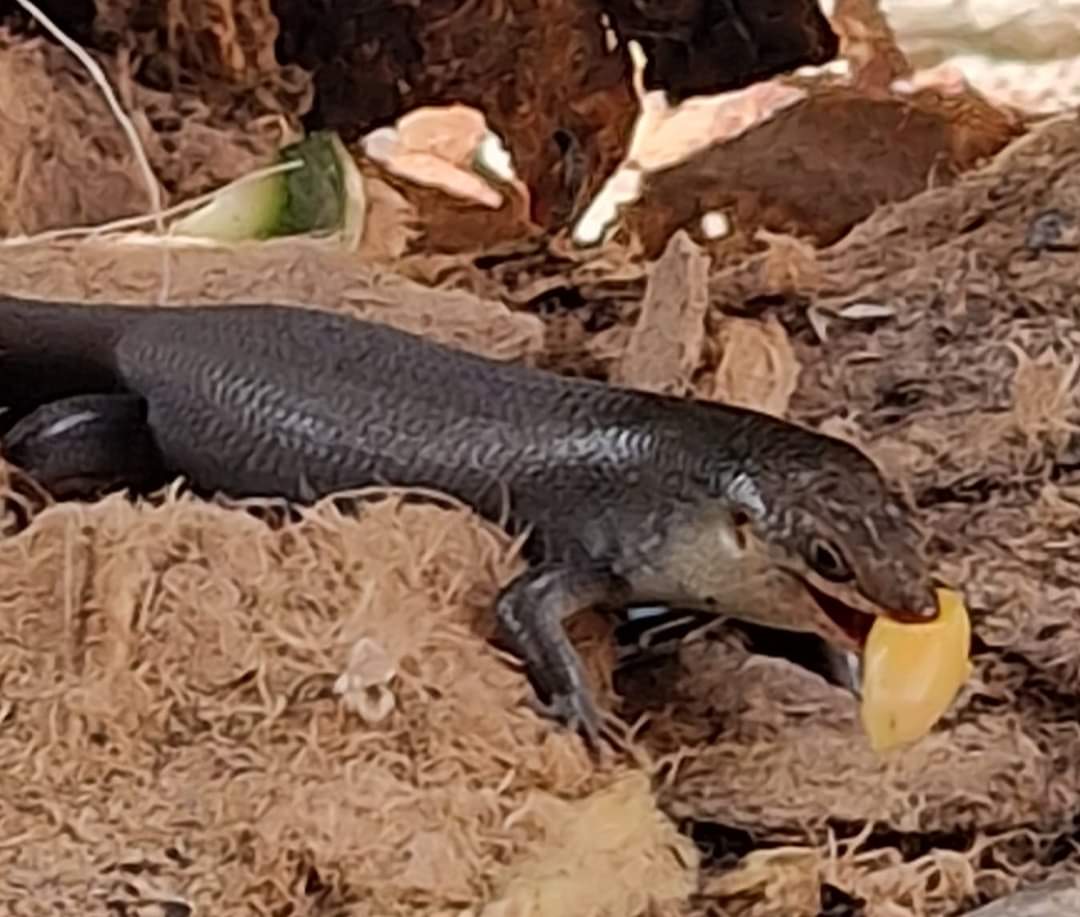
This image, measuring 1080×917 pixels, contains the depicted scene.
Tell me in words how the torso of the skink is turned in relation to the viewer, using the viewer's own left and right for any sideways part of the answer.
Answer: facing to the right of the viewer

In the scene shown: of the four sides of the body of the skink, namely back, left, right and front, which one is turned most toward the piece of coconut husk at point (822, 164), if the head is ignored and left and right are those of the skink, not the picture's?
left

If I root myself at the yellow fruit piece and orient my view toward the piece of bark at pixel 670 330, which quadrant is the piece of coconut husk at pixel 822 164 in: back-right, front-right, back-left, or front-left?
front-right

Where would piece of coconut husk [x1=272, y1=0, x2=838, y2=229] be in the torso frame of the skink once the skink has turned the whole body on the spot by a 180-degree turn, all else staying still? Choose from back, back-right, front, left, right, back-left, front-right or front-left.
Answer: right
